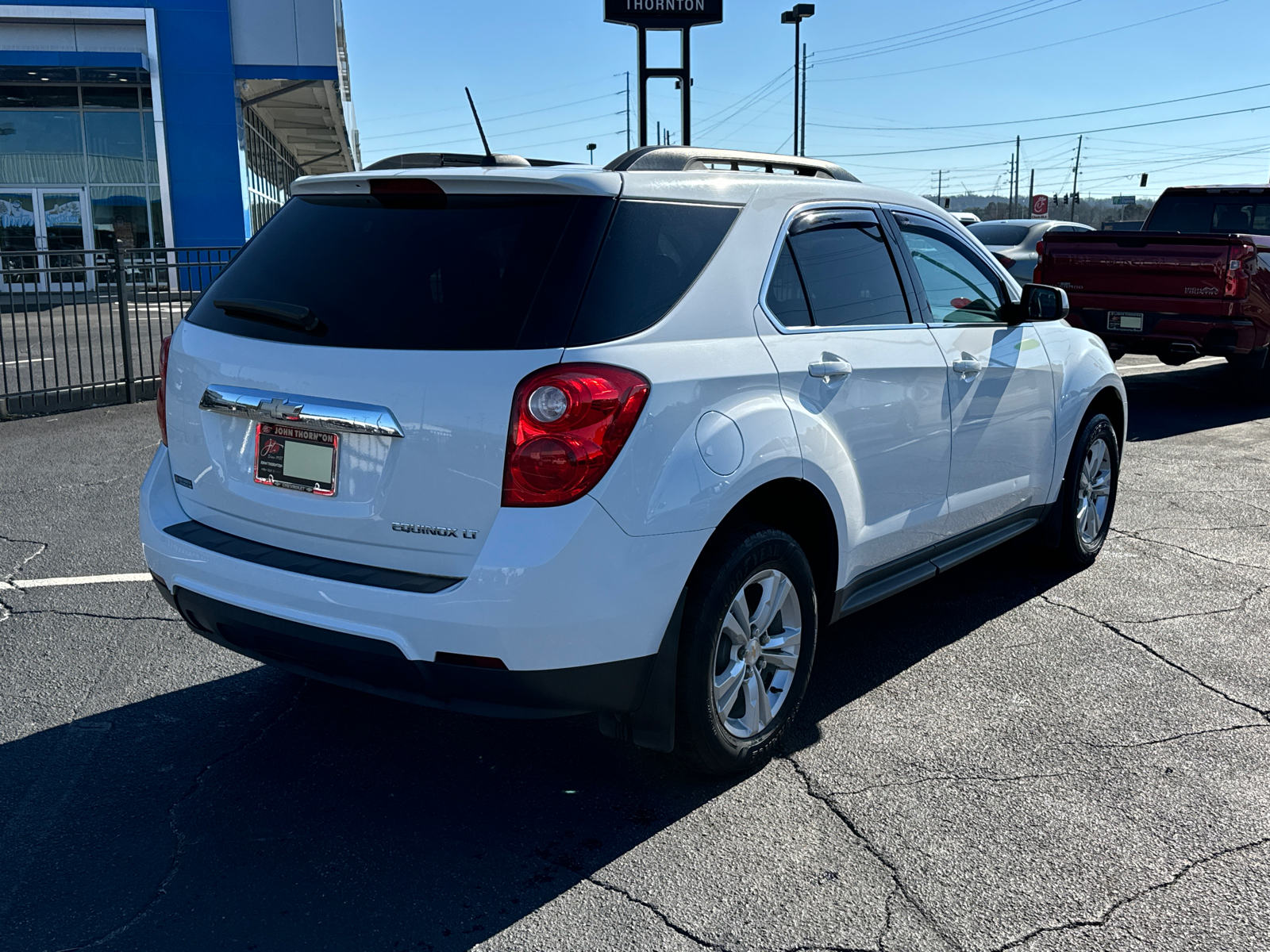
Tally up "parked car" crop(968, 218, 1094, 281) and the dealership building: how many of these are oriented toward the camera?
1

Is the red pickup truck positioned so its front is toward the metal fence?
no

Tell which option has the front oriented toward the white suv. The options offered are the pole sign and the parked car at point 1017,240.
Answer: the pole sign

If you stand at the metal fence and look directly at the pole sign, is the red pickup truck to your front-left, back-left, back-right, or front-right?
front-right

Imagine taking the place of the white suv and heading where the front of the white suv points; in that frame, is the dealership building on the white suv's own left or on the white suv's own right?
on the white suv's own left

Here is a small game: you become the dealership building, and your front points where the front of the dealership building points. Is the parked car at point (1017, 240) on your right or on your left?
on your left

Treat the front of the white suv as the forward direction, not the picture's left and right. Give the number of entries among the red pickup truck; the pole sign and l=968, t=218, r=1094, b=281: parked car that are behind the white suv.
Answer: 0

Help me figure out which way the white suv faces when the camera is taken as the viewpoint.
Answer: facing away from the viewer and to the right of the viewer

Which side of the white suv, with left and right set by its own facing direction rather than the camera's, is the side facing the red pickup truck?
front

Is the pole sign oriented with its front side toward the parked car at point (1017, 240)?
no

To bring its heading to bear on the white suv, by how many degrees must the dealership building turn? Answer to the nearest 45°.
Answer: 0° — it already faces it

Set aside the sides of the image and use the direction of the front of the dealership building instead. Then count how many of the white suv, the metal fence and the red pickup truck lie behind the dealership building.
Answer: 0

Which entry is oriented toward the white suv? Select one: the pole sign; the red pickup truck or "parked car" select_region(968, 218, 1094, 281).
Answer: the pole sign

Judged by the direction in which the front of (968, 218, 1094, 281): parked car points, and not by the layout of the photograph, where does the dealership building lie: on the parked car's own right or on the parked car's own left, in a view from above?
on the parked car's own left

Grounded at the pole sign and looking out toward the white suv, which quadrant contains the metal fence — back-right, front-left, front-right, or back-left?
front-right

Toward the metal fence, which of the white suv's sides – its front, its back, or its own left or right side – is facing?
left

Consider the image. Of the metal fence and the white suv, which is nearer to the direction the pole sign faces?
the white suv

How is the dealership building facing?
toward the camera

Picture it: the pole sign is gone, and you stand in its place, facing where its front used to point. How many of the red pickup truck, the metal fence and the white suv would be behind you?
0

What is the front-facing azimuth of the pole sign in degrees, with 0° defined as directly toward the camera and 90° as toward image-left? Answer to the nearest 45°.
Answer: approximately 0°

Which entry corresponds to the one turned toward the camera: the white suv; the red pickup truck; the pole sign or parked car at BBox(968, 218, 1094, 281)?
the pole sign
